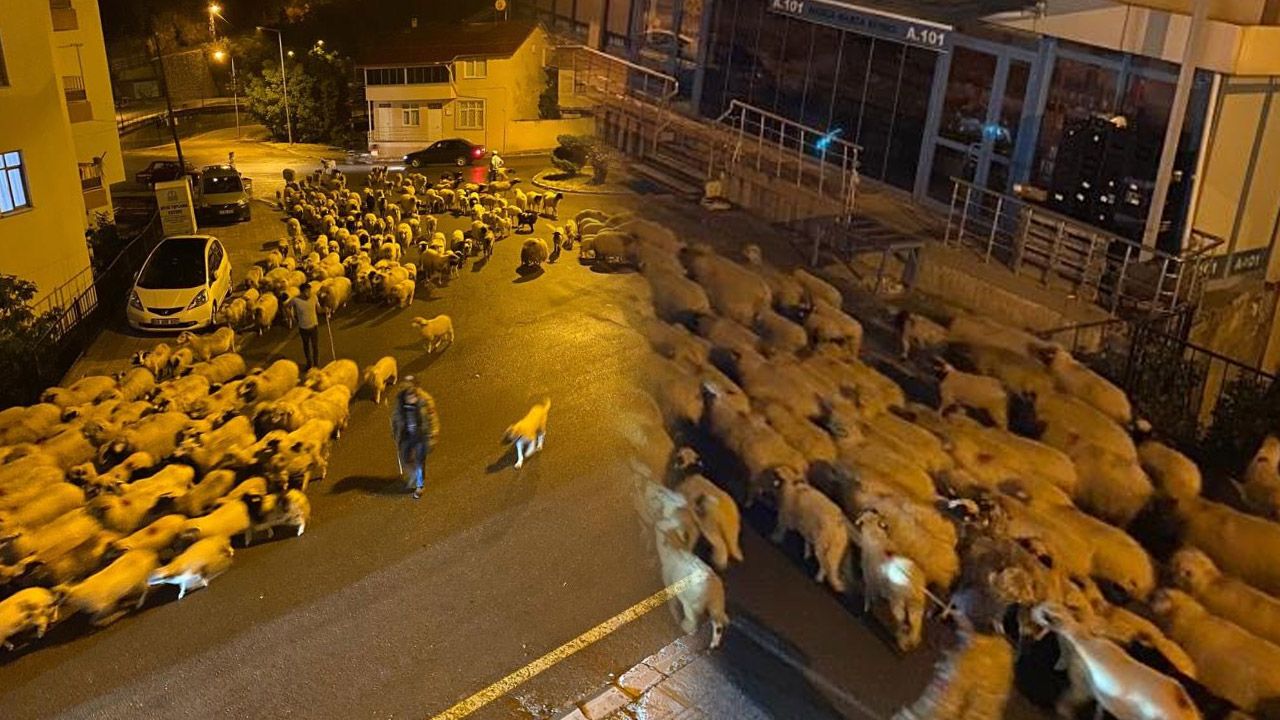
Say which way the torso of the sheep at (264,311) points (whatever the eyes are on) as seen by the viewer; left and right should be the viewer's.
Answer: facing the viewer and to the left of the viewer

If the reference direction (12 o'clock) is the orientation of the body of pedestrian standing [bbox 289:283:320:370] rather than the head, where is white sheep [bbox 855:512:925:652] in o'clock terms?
The white sheep is roughly at 11 o'clock from the pedestrian standing.

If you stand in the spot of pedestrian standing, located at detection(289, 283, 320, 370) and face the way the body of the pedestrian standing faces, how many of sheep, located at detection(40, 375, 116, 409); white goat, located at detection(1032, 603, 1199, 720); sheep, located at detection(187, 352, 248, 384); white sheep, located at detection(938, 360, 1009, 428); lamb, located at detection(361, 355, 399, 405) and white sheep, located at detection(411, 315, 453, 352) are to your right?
2

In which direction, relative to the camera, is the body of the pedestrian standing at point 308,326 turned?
toward the camera

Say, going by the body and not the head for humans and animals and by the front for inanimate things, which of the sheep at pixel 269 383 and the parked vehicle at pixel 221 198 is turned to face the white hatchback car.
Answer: the parked vehicle

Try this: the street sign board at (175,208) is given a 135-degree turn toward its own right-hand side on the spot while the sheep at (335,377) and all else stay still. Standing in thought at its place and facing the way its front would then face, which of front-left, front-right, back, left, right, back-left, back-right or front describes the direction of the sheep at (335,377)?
back-left

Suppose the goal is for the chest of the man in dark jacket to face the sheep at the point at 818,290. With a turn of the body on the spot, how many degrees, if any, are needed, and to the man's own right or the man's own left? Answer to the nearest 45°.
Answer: approximately 135° to the man's own left

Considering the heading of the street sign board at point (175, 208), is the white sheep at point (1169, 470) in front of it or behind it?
in front

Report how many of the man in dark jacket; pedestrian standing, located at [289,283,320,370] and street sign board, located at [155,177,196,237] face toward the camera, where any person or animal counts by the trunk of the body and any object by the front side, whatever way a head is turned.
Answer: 3

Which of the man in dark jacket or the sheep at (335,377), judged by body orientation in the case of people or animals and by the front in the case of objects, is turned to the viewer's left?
the sheep

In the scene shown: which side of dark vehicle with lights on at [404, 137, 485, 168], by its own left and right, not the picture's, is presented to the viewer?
left
